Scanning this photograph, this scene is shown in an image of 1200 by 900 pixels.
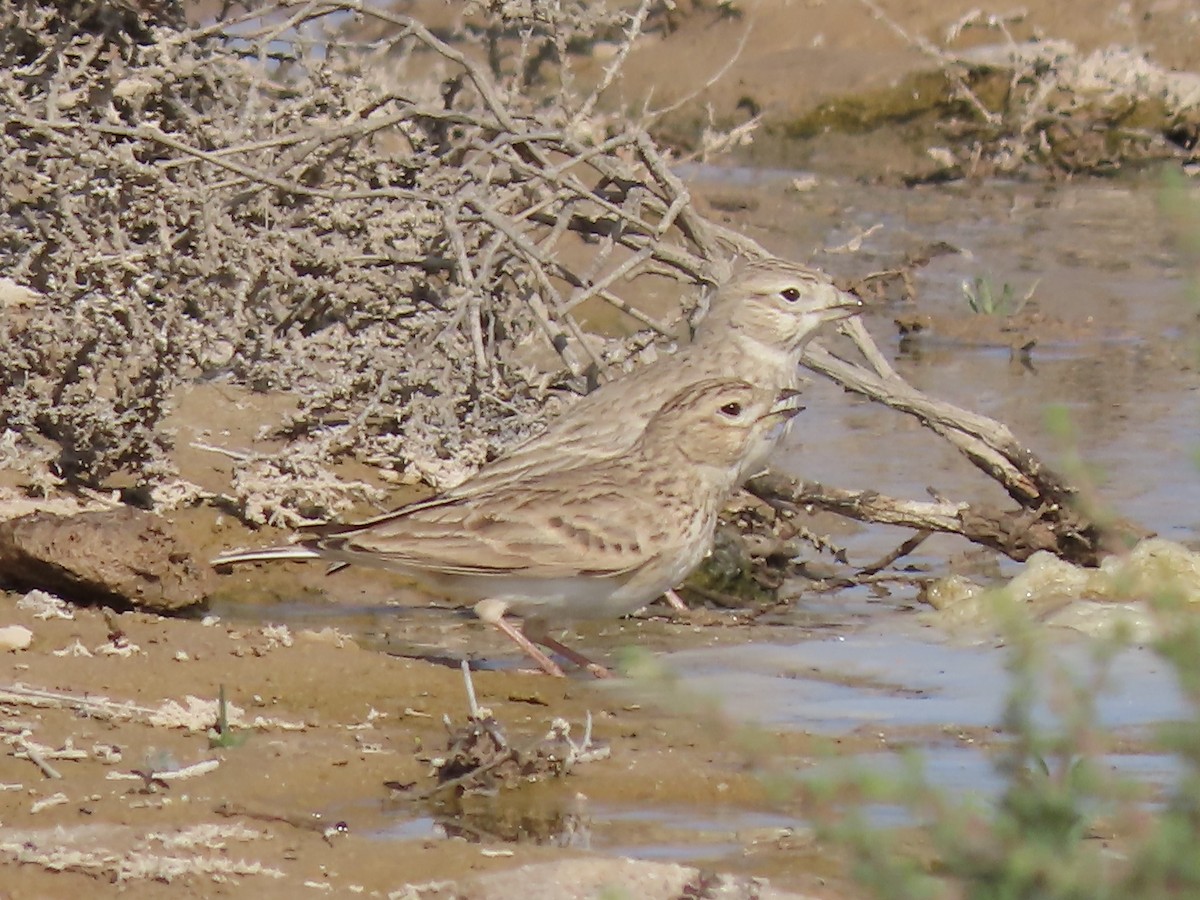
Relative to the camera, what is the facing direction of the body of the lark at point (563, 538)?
to the viewer's right

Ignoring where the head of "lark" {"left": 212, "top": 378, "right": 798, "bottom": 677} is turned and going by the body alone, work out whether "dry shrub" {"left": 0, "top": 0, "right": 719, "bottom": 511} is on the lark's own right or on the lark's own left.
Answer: on the lark's own left

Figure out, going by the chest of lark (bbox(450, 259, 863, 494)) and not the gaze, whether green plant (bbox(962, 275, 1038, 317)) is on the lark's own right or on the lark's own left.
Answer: on the lark's own left

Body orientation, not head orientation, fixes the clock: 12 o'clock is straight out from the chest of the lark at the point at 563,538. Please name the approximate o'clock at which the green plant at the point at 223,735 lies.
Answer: The green plant is roughly at 4 o'clock from the lark.

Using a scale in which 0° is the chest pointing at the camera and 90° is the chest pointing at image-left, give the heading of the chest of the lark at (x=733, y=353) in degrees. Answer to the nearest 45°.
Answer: approximately 270°

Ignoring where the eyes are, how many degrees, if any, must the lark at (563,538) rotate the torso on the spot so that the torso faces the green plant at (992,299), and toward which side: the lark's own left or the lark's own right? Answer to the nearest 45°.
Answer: approximately 90° to the lark's own left

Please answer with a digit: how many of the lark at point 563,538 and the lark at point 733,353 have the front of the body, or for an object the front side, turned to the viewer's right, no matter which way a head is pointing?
2

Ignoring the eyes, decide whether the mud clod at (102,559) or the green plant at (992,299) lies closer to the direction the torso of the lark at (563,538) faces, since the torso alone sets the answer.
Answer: the green plant

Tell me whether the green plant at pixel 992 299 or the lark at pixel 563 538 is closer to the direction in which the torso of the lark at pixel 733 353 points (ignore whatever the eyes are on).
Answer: the green plant

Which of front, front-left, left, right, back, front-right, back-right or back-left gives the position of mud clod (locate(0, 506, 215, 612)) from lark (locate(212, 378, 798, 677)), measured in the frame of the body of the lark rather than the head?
back
